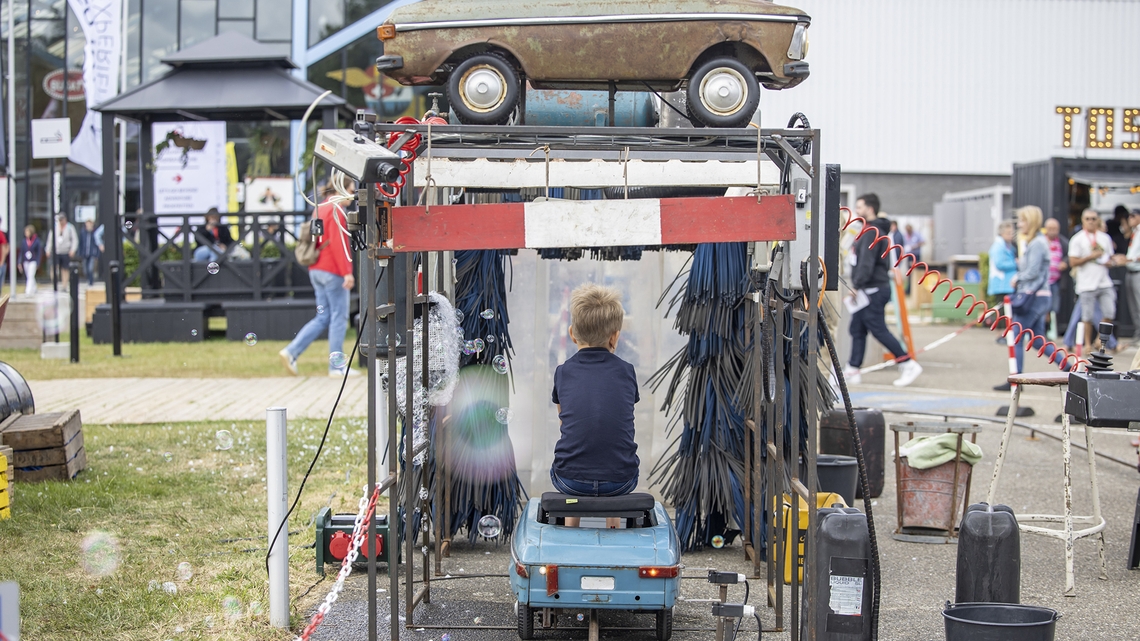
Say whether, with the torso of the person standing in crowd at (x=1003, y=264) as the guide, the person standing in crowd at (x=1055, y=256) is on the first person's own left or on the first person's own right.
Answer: on the first person's own left

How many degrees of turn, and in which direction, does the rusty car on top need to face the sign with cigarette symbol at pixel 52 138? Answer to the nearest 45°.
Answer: approximately 135° to its left

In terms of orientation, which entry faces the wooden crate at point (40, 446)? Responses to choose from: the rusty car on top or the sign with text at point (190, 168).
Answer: the sign with text

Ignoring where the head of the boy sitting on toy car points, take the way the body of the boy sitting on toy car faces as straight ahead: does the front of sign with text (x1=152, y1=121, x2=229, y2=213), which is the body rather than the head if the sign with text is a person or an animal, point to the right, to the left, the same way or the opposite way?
the opposite way

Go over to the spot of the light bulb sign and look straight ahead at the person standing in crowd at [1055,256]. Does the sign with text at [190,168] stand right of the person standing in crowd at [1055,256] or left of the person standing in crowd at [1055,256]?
right

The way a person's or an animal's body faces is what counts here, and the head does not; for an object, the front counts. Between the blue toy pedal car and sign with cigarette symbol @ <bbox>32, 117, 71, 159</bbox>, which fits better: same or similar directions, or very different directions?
very different directions
